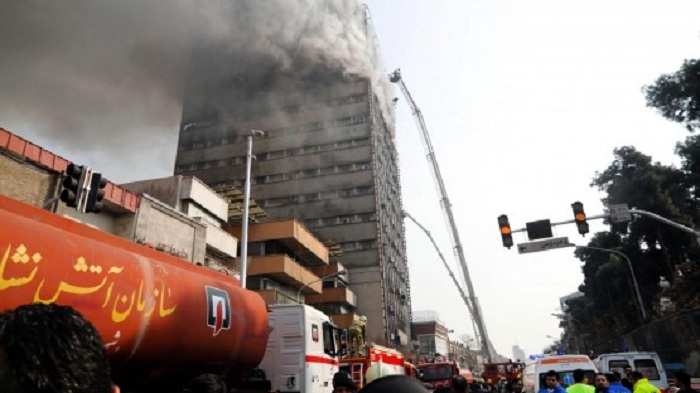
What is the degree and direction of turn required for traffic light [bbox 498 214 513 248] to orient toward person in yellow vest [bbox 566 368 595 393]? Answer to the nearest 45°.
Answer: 0° — it already faces them

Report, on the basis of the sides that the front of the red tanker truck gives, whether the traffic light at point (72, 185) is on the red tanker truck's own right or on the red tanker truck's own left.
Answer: on the red tanker truck's own left

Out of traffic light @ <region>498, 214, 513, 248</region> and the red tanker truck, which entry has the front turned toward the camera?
the traffic light

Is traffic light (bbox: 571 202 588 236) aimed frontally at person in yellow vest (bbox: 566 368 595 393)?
yes

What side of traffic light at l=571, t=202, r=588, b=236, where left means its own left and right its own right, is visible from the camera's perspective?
front

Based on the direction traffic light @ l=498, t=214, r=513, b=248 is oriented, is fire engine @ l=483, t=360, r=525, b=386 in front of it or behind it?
behind

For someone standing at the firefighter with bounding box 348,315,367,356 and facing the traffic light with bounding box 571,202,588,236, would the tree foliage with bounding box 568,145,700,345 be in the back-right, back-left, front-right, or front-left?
front-left

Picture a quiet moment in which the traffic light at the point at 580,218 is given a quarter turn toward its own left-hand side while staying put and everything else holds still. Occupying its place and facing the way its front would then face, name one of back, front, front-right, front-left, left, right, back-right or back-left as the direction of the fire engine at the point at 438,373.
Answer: back-left

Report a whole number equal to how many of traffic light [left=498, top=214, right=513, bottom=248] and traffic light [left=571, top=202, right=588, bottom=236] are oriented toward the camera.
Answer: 2

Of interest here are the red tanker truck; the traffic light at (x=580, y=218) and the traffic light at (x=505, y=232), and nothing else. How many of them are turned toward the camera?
2

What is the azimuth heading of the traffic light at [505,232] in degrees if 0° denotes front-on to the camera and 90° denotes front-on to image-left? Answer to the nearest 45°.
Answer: approximately 0°

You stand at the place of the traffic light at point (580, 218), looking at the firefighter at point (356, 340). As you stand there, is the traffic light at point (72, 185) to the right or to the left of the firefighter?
left

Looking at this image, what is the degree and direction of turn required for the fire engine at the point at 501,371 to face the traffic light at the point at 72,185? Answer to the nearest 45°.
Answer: approximately 45° to its left

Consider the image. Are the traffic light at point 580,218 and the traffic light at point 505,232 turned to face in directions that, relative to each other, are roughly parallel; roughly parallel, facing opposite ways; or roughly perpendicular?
roughly parallel

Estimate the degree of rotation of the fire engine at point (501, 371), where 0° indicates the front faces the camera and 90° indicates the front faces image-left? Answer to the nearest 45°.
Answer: approximately 45°

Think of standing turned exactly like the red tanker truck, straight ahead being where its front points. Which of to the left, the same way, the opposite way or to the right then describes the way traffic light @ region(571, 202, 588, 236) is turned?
the opposite way
